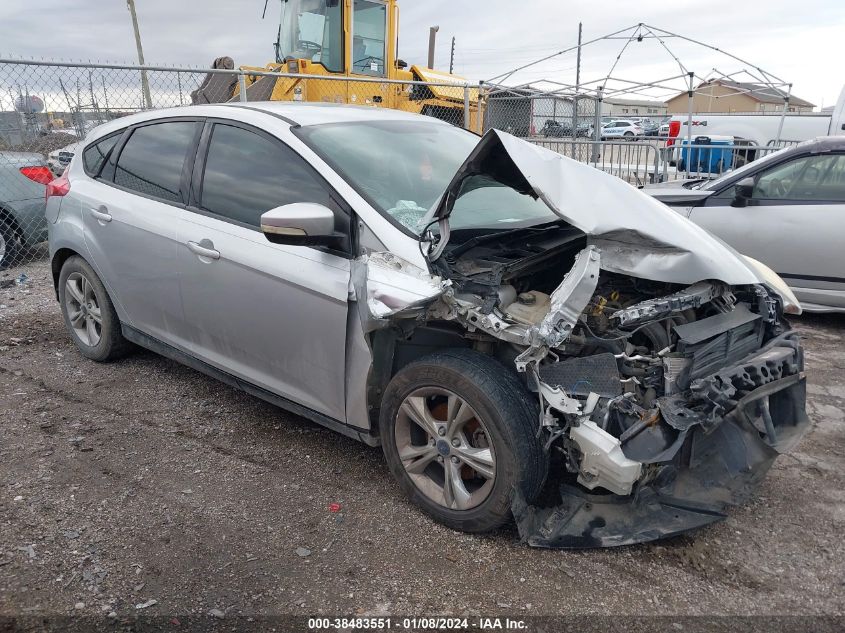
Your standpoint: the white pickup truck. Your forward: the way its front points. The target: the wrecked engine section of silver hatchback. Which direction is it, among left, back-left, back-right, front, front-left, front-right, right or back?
right

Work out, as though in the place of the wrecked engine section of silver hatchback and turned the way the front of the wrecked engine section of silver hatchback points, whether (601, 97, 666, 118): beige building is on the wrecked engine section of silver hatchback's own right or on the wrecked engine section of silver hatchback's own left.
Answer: on the wrecked engine section of silver hatchback's own left

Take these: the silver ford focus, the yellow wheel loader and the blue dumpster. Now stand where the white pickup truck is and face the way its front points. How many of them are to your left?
0

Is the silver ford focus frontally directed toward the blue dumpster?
no

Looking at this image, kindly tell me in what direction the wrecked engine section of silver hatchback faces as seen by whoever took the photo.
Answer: facing the viewer and to the right of the viewer

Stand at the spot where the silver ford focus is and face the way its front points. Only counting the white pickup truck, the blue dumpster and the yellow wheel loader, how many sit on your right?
0

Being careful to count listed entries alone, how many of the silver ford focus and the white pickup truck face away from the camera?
0

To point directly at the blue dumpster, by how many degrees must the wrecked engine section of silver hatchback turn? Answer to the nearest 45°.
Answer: approximately 135° to its left

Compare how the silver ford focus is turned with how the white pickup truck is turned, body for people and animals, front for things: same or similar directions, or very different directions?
same or similar directions

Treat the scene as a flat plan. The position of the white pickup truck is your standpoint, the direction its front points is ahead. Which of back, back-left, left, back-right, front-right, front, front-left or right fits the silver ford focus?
right

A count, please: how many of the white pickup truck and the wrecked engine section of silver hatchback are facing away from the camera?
0

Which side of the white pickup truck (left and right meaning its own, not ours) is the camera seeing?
right

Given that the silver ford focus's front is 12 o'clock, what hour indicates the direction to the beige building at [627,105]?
The beige building is roughly at 8 o'clock from the silver ford focus.

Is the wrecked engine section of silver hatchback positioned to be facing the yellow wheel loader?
no

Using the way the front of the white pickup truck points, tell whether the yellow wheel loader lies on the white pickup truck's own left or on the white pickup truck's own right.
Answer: on the white pickup truck's own right

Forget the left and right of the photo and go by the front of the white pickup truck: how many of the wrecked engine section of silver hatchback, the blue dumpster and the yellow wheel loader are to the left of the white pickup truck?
0

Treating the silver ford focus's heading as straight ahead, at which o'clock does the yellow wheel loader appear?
The yellow wheel loader is roughly at 7 o'clock from the silver ford focus.
